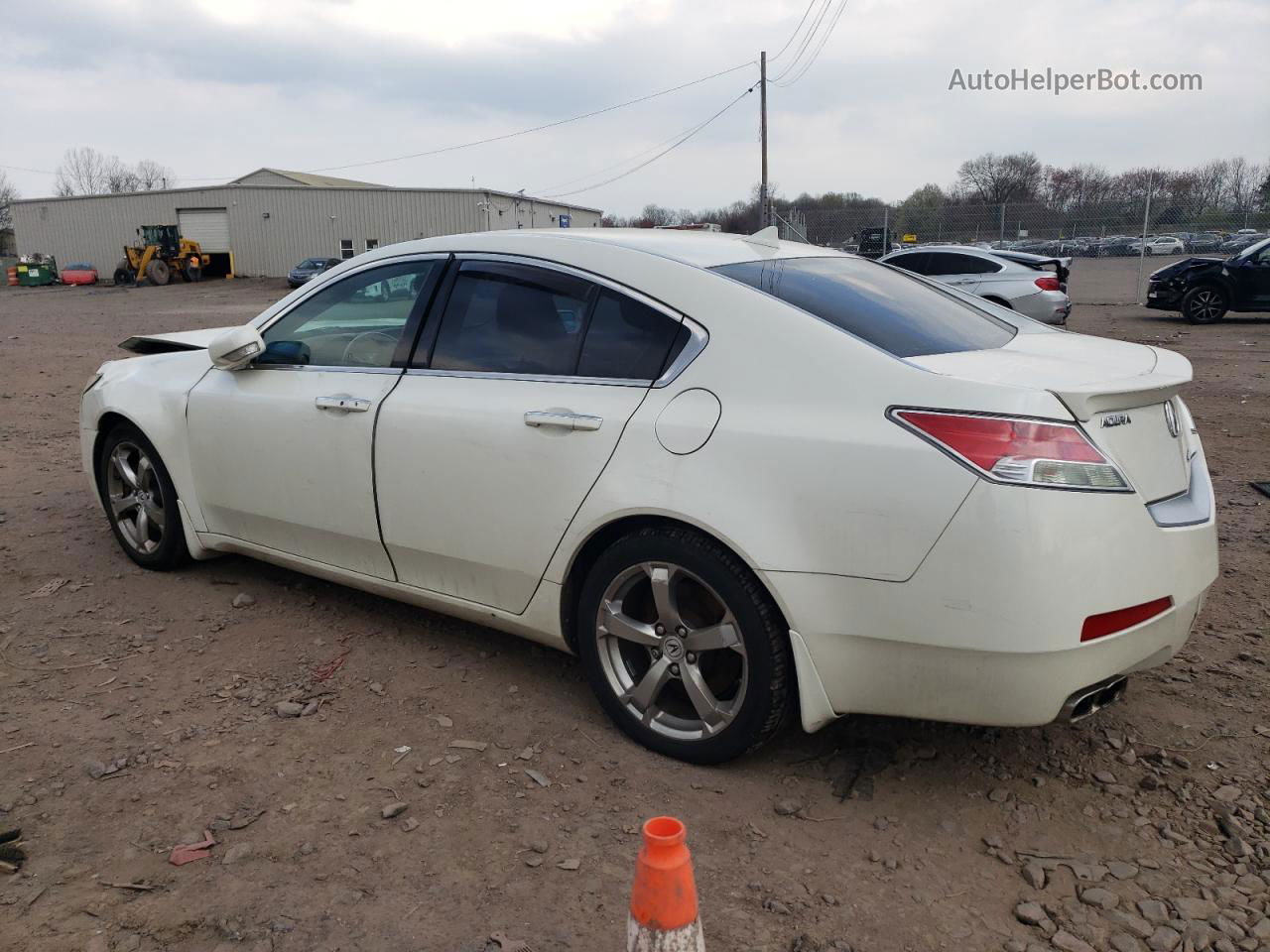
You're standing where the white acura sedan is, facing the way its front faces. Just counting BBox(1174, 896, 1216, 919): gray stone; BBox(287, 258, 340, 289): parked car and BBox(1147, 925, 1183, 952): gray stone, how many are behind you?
2

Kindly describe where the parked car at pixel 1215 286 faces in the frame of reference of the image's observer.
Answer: facing to the left of the viewer

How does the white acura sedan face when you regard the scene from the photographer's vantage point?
facing away from the viewer and to the left of the viewer

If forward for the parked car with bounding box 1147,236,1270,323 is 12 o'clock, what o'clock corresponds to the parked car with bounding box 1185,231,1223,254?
the parked car with bounding box 1185,231,1223,254 is roughly at 3 o'clock from the parked car with bounding box 1147,236,1270,323.

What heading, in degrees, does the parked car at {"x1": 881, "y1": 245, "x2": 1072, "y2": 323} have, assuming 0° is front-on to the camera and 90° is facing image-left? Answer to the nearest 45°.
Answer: approximately 90°

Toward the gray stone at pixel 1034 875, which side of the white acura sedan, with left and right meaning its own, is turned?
back

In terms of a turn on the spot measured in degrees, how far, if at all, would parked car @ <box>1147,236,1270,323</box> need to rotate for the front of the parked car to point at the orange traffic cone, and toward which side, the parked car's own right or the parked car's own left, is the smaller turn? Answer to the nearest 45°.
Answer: approximately 90° to the parked car's own left

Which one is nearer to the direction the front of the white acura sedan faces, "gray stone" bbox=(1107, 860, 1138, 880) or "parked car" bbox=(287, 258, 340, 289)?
the parked car
